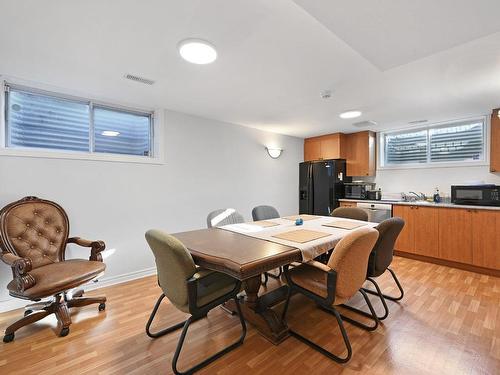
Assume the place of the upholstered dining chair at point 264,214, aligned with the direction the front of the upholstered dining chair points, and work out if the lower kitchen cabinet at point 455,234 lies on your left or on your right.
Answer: on your left

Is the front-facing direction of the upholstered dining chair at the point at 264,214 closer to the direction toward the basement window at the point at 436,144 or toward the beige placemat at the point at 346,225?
the beige placemat

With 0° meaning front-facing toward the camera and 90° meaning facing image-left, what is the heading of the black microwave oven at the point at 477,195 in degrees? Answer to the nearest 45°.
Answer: approximately 0°

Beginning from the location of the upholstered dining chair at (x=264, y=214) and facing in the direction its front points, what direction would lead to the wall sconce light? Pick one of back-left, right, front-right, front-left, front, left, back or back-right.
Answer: back-left

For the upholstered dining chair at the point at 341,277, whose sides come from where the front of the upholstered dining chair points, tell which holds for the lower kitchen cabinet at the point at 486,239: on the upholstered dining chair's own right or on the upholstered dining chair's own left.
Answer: on the upholstered dining chair's own right

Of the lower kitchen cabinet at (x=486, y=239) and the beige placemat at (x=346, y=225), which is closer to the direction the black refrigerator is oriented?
the beige placemat

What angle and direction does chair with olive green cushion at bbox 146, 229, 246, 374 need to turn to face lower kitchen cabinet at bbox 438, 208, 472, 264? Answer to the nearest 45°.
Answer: approximately 45° to its right

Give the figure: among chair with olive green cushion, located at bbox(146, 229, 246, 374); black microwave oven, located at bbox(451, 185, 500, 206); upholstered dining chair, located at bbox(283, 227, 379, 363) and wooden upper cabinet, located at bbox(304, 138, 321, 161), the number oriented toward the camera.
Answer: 2
